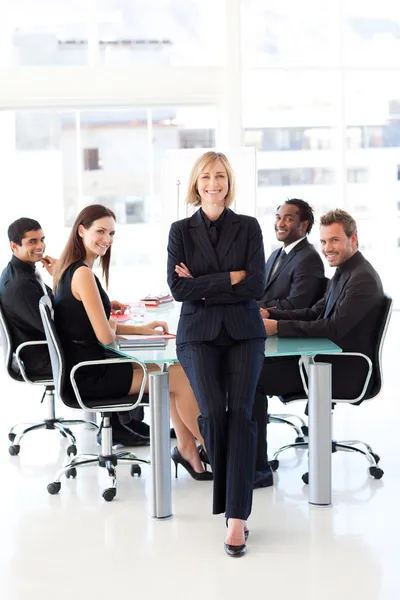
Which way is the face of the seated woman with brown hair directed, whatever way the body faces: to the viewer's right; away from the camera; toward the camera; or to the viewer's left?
toward the camera

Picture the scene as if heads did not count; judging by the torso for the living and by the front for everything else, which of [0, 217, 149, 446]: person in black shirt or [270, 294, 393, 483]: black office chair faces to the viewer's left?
the black office chair

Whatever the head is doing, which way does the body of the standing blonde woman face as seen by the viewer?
toward the camera

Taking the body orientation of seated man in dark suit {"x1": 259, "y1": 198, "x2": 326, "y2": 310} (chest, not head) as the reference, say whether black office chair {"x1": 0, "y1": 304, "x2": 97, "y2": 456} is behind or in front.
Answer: in front

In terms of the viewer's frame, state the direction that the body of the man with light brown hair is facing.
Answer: to the viewer's left

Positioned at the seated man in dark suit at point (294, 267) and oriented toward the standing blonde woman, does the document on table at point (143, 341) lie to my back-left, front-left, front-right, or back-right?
front-right

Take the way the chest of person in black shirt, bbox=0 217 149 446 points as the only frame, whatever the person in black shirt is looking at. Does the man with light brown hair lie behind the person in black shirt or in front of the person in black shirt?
in front

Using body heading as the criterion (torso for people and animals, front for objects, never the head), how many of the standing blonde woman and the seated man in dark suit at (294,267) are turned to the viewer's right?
0

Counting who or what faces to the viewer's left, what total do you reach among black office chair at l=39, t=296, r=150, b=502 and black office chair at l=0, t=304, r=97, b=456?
0

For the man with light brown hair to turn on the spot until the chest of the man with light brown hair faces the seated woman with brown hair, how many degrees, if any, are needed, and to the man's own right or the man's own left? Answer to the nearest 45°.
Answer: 0° — they already face them

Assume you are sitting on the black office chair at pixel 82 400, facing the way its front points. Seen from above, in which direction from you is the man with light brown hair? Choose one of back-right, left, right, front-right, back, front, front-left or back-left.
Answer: front

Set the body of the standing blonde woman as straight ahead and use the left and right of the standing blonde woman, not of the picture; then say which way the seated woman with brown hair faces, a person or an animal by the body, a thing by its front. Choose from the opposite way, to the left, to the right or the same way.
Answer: to the left

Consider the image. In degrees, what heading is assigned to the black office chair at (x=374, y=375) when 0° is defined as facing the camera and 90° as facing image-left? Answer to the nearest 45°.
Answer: approximately 90°

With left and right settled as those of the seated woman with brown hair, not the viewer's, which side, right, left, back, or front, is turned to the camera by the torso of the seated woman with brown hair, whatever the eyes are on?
right

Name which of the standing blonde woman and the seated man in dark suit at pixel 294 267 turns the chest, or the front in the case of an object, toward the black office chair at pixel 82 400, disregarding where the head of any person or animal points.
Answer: the seated man in dark suit

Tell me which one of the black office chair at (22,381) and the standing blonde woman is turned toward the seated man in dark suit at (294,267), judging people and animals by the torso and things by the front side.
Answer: the black office chair

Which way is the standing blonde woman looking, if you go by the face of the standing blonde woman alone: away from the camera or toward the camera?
toward the camera

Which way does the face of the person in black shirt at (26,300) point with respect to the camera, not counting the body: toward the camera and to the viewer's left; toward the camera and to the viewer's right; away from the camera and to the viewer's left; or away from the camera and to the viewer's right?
toward the camera and to the viewer's right
